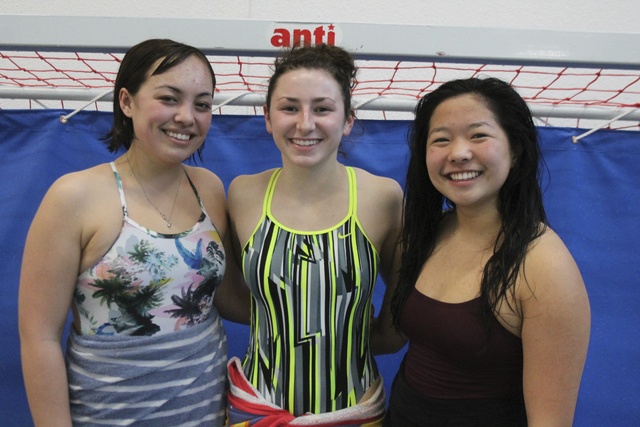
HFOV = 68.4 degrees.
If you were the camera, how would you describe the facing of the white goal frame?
facing the viewer
